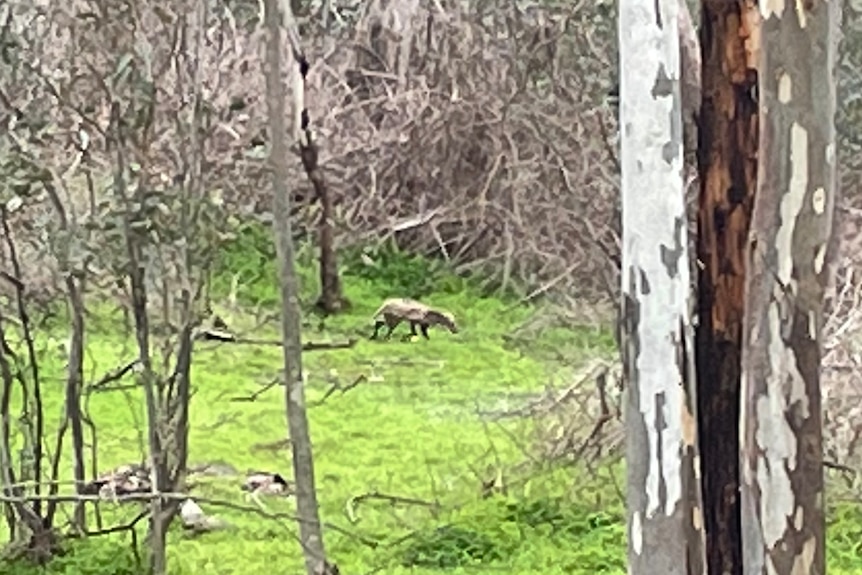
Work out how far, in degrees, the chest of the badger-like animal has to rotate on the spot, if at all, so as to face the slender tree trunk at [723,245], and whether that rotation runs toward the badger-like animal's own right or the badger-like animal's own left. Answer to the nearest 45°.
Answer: approximately 90° to the badger-like animal's own right

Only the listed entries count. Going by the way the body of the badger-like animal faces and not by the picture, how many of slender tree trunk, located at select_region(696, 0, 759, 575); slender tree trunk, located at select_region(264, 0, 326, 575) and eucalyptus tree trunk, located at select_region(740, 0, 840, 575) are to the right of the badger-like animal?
3

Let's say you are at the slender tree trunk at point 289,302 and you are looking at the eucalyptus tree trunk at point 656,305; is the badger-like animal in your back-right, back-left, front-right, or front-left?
back-left

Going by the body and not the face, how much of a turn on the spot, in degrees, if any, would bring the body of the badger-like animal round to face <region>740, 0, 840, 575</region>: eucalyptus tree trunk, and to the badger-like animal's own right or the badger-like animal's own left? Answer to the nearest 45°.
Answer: approximately 90° to the badger-like animal's own right

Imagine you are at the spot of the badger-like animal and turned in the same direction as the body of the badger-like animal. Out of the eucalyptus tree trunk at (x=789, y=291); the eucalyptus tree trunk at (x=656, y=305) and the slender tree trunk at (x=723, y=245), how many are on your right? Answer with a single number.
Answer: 3

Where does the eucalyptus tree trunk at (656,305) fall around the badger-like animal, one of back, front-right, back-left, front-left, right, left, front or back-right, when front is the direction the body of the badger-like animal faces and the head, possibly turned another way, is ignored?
right

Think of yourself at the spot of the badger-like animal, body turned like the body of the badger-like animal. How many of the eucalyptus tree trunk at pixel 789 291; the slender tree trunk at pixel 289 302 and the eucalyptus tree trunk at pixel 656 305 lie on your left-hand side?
0

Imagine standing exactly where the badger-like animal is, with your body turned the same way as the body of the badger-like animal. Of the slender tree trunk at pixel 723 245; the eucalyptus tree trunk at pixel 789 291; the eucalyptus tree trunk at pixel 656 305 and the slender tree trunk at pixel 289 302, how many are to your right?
4

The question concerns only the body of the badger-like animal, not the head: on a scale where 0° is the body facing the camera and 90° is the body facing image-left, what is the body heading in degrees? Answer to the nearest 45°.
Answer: approximately 270°

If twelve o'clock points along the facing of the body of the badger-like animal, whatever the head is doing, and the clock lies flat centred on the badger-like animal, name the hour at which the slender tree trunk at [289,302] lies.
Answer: The slender tree trunk is roughly at 3 o'clock from the badger-like animal.
